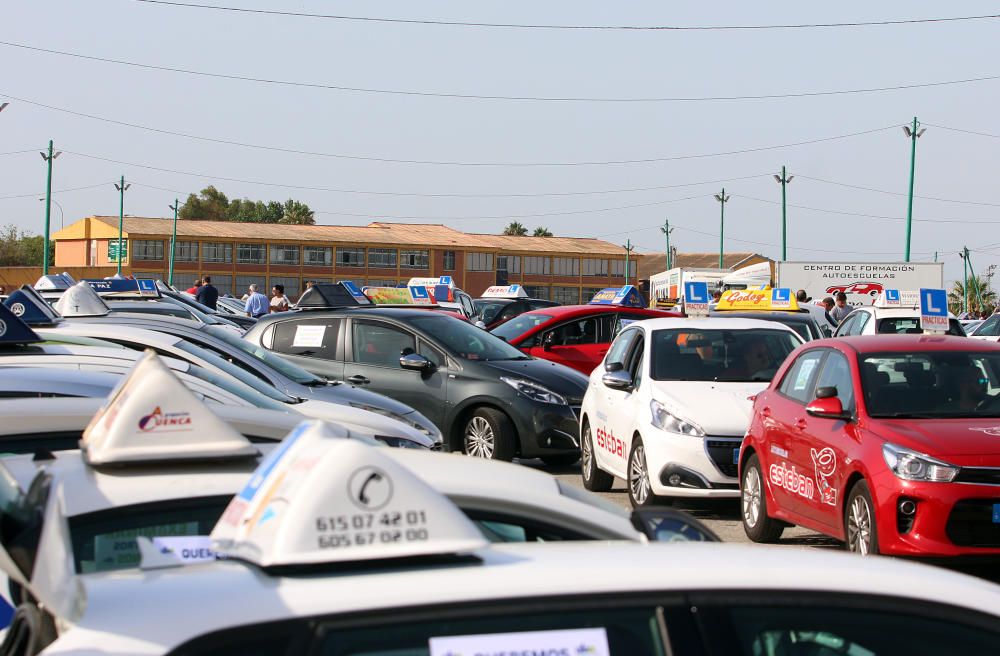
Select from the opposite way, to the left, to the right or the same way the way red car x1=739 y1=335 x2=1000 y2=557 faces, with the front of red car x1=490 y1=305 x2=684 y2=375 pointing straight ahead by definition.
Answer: to the left

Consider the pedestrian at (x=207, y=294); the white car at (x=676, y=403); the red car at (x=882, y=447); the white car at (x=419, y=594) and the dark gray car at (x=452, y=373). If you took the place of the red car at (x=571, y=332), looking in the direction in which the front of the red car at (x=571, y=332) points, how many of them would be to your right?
1

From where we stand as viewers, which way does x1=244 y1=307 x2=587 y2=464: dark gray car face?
facing the viewer and to the right of the viewer

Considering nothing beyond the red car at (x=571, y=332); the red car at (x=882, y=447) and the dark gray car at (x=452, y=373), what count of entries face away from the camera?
0

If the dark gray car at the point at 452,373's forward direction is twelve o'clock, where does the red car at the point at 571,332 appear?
The red car is roughly at 8 o'clock from the dark gray car.

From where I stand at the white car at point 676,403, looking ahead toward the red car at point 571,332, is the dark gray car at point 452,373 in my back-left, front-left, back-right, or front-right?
front-left

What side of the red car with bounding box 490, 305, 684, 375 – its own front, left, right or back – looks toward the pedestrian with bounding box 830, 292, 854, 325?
back

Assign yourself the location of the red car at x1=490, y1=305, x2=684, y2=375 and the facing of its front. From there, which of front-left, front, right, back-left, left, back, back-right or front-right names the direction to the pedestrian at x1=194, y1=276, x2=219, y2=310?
right

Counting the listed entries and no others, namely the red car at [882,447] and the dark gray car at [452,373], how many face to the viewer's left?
0

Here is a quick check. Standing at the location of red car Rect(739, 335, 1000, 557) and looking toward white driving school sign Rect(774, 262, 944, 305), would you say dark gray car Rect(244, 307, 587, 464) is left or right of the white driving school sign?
left

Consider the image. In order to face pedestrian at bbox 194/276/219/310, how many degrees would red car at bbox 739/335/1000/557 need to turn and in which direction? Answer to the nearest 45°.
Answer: approximately 180°

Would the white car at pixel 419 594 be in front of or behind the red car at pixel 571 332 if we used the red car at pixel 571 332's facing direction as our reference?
in front

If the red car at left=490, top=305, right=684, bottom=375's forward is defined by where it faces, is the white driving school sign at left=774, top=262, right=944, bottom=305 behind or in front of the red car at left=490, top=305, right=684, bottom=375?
behind

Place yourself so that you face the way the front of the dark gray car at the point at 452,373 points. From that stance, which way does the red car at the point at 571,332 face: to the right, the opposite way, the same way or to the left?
to the right

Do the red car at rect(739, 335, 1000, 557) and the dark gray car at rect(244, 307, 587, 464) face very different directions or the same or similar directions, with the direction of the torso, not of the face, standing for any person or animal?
same or similar directions

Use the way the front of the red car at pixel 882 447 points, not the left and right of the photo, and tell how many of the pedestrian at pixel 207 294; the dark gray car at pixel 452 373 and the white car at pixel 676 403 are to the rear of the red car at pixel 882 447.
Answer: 3

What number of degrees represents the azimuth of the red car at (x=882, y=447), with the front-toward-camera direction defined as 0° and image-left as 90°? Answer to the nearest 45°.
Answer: approximately 315°

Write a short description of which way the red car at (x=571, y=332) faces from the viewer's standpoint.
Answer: facing the viewer and to the left of the viewer
